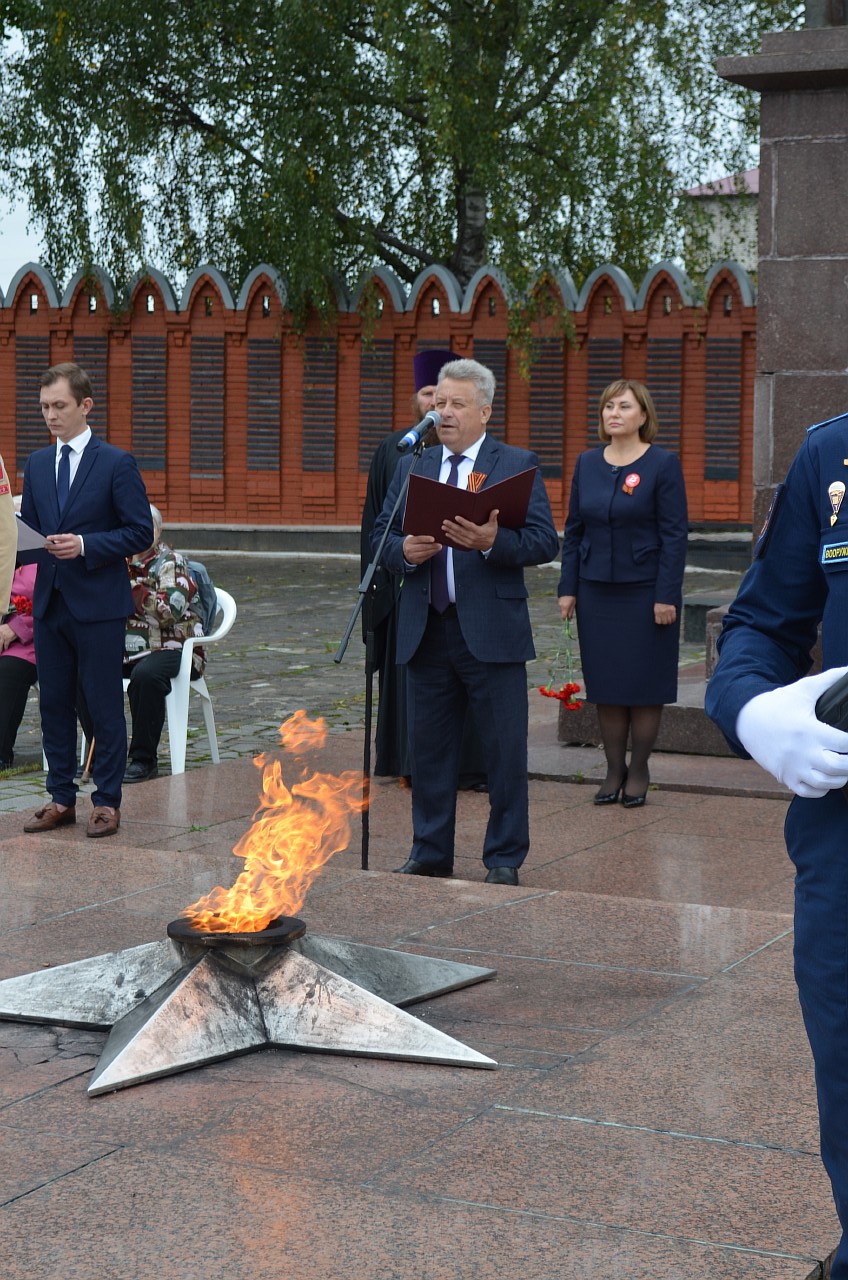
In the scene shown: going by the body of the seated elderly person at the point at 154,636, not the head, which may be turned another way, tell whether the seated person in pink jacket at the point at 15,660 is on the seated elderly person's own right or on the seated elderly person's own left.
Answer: on the seated elderly person's own right

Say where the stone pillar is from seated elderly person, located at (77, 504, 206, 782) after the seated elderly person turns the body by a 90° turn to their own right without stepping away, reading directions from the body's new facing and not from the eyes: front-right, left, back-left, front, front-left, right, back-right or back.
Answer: back-right

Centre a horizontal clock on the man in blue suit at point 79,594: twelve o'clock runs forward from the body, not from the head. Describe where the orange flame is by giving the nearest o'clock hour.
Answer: The orange flame is roughly at 10 o'clock from the man in blue suit.

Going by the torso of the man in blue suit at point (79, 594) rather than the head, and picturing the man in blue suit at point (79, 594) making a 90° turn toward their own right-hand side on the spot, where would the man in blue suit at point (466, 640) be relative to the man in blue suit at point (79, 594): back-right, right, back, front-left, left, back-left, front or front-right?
back

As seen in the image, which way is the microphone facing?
to the viewer's right

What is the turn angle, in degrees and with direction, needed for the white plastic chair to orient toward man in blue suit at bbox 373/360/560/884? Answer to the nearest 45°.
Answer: approximately 45° to its left

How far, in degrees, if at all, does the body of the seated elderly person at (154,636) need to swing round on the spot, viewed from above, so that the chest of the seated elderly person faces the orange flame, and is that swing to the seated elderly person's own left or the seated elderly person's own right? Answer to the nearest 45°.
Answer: approximately 45° to the seated elderly person's own left

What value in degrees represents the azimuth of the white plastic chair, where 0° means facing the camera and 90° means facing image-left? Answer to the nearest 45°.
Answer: approximately 45°

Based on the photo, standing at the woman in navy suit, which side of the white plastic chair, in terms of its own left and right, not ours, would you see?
left
